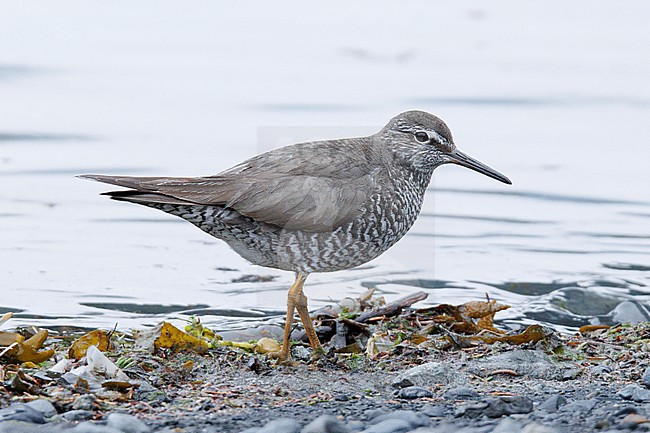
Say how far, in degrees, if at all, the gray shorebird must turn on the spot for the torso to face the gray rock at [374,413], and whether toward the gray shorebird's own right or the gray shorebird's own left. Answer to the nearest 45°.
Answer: approximately 90° to the gray shorebird's own right

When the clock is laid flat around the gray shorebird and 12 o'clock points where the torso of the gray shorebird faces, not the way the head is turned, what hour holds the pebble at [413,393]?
The pebble is roughly at 2 o'clock from the gray shorebird.

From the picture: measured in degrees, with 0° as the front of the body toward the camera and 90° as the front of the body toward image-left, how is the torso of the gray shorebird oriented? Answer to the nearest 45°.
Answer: approximately 270°

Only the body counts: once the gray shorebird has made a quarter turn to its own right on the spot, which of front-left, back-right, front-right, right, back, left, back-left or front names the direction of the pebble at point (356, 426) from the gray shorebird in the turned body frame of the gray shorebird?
front

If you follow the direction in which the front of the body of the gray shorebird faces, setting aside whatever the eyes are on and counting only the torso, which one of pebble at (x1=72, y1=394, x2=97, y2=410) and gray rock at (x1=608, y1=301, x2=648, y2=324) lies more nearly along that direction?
the gray rock

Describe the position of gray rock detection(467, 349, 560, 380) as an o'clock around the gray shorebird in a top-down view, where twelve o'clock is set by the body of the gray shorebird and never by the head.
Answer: The gray rock is roughly at 1 o'clock from the gray shorebird.

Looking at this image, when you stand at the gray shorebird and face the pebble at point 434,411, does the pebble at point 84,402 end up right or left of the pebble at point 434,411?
right

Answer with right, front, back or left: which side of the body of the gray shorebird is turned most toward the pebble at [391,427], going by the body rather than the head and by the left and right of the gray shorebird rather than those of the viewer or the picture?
right

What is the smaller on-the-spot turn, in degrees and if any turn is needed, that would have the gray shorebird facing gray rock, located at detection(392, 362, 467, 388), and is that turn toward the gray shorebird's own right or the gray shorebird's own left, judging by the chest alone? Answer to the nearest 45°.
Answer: approximately 45° to the gray shorebird's own right

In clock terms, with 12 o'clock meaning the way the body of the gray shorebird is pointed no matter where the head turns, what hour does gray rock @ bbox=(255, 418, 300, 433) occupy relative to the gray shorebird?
The gray rock is roughly at 3 o'clock from the gray shorebird.

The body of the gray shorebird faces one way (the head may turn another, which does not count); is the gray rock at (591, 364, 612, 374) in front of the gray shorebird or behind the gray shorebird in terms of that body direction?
in front
